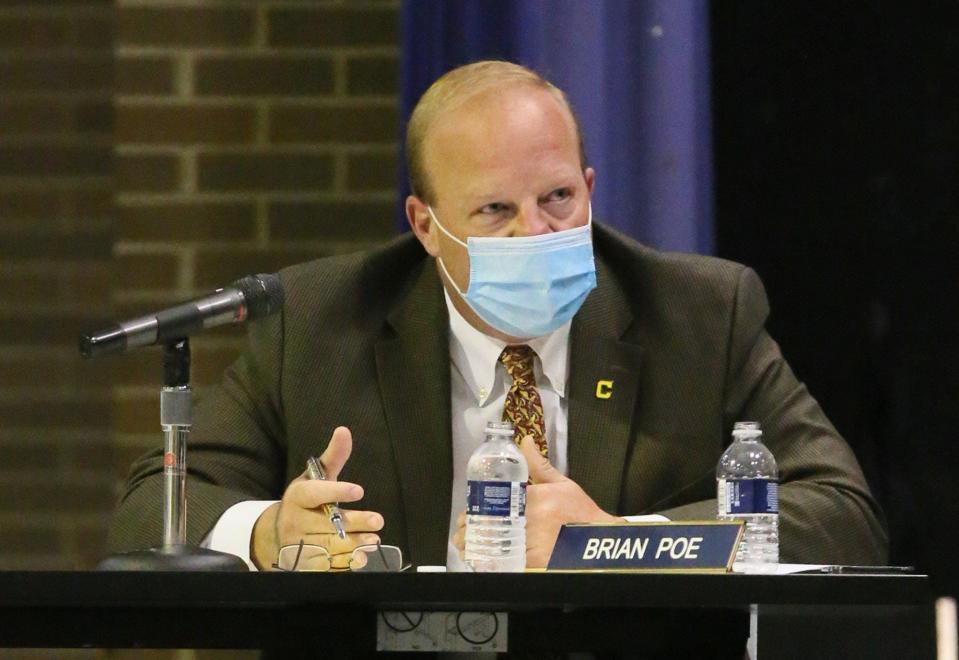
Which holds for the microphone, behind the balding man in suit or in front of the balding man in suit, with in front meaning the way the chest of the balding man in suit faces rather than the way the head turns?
in front

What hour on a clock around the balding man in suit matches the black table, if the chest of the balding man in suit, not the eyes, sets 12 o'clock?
The black table is roughly at 12 o'clock from the balding man in suit.

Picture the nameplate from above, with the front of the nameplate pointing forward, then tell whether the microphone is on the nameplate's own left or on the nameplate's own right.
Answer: on the nameplate's own right

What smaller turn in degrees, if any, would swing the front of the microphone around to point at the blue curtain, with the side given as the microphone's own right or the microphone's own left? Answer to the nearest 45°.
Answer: approximately 45° to the microphone's own left

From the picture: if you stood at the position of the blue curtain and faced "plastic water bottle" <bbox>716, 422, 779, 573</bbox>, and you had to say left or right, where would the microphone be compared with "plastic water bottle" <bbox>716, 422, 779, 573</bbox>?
right

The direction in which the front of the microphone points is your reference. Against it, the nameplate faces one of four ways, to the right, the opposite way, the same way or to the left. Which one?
to the right

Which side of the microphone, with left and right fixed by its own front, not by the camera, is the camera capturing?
right

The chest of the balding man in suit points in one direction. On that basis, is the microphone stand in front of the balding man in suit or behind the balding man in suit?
in front

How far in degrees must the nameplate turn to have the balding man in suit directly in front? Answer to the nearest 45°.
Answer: approximately 180°

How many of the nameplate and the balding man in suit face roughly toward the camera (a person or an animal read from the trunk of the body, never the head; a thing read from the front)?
2

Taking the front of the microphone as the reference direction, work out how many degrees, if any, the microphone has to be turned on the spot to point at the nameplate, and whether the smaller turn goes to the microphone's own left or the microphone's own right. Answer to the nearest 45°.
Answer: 0° — it already faces it

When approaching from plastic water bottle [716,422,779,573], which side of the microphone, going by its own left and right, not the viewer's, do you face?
front
